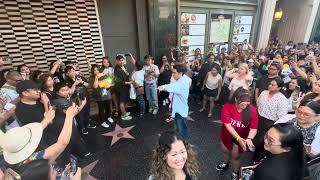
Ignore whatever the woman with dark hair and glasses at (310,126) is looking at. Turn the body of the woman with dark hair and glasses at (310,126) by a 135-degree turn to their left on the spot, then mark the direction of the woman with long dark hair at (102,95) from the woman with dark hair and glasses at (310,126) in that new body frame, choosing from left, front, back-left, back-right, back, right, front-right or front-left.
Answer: back

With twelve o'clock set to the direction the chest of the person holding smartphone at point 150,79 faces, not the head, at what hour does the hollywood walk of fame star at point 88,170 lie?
The hollywood walk of fame star is roughly at 1 o'clock from the person holding smartphone.

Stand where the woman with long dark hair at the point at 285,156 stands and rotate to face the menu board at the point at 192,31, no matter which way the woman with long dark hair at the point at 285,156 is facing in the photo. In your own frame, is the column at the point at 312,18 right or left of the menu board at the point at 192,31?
right

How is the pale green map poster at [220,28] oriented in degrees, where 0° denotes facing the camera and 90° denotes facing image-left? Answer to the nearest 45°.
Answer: approximately 0°

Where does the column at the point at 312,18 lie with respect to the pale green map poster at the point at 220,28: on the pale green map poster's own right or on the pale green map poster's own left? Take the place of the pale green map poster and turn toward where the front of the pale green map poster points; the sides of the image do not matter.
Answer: on the pale green map poster's own left

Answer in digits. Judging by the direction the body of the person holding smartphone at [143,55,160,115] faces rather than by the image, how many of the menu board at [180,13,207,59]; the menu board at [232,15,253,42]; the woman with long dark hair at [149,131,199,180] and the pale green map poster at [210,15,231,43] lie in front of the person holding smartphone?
1

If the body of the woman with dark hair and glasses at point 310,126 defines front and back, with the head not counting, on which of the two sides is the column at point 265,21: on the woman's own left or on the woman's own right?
on the woman's own right

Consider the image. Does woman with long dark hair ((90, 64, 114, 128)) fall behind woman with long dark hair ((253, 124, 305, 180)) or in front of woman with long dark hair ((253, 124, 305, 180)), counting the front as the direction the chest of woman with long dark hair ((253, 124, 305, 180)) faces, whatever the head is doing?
in front

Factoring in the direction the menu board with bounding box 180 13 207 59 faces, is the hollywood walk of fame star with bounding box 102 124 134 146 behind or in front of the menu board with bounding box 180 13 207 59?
in front

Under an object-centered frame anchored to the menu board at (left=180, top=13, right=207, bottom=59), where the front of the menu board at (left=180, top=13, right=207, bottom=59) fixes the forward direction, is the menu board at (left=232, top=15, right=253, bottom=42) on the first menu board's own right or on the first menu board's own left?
on the first menu board's own left

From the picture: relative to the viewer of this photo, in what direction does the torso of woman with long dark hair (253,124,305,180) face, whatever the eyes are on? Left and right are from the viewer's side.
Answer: facing to the left of the viewer

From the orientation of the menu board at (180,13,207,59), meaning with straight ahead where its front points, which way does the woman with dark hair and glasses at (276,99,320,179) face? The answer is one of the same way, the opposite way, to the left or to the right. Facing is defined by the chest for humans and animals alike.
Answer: to the right
